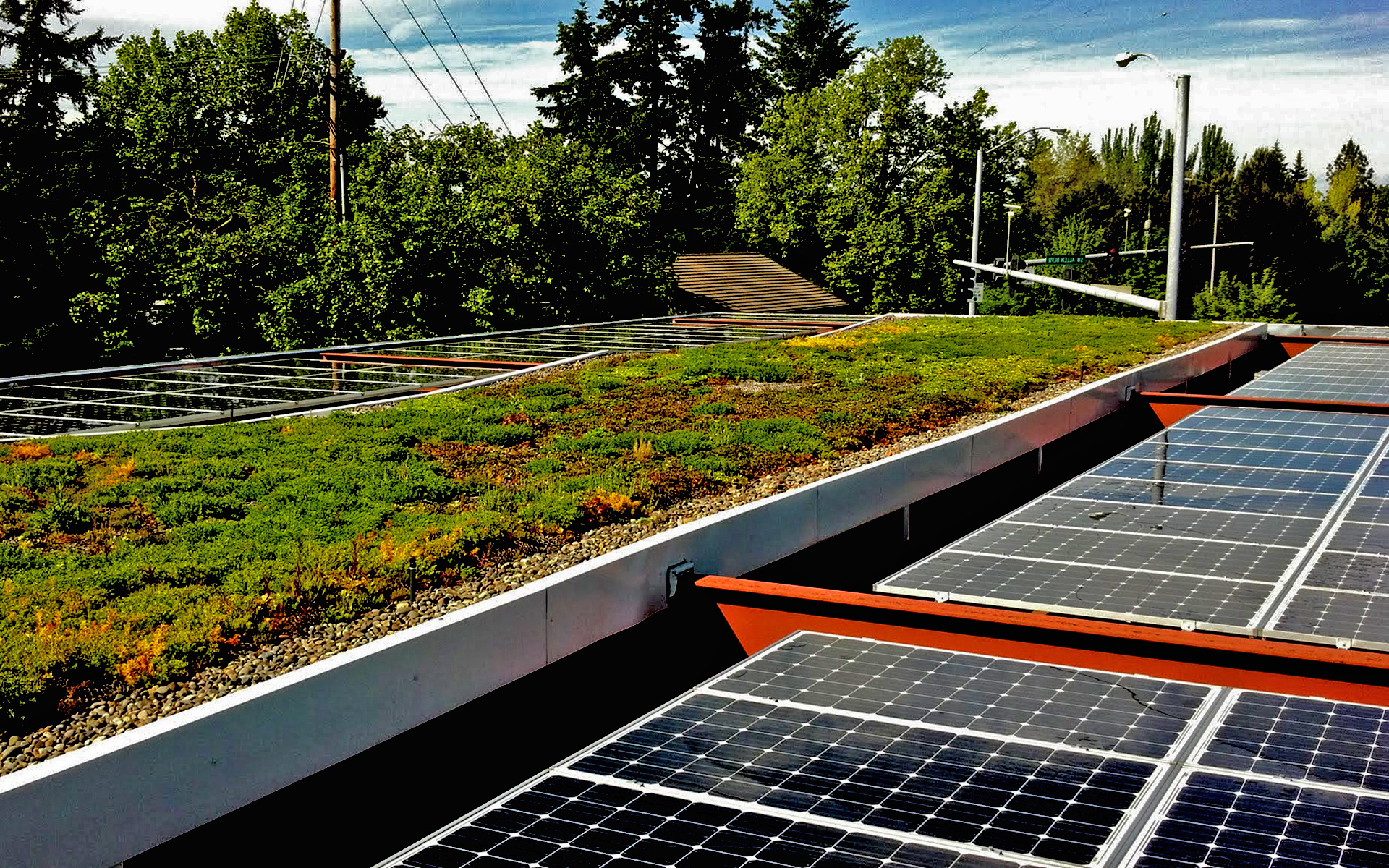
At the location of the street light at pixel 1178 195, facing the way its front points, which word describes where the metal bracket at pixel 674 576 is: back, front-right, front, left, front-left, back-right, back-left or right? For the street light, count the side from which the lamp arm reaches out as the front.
left

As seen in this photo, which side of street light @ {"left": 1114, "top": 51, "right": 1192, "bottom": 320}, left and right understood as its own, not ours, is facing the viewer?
left

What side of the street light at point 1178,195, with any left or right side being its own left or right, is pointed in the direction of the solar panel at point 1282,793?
left

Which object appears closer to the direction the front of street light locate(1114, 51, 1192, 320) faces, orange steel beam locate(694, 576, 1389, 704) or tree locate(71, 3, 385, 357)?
the tree

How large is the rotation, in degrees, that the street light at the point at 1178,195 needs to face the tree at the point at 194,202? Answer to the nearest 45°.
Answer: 0° — it already faces it

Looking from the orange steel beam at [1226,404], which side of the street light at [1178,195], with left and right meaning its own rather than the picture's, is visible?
left

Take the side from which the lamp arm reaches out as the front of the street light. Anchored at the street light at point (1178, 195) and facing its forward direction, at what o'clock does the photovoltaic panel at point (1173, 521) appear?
The photovoltaic panel is roughly at 9 o'clock from the street light.

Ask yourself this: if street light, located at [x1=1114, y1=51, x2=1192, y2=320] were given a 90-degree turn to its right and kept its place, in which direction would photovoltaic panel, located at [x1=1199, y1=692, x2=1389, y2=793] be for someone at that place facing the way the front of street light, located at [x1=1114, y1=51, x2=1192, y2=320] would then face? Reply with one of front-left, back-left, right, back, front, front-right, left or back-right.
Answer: back

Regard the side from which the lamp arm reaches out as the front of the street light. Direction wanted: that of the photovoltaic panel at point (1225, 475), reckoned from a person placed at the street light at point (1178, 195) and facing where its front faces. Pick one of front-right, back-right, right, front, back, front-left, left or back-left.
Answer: left

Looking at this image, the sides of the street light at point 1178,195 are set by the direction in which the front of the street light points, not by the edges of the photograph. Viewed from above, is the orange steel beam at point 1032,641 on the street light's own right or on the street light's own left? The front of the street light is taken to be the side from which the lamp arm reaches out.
on the street light's own left

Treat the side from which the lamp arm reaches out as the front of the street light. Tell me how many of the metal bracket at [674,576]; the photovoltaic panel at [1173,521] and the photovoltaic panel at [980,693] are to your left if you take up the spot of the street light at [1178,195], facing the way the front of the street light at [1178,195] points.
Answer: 3

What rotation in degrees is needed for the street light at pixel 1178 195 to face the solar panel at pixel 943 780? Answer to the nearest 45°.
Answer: approximately 90° to its left
